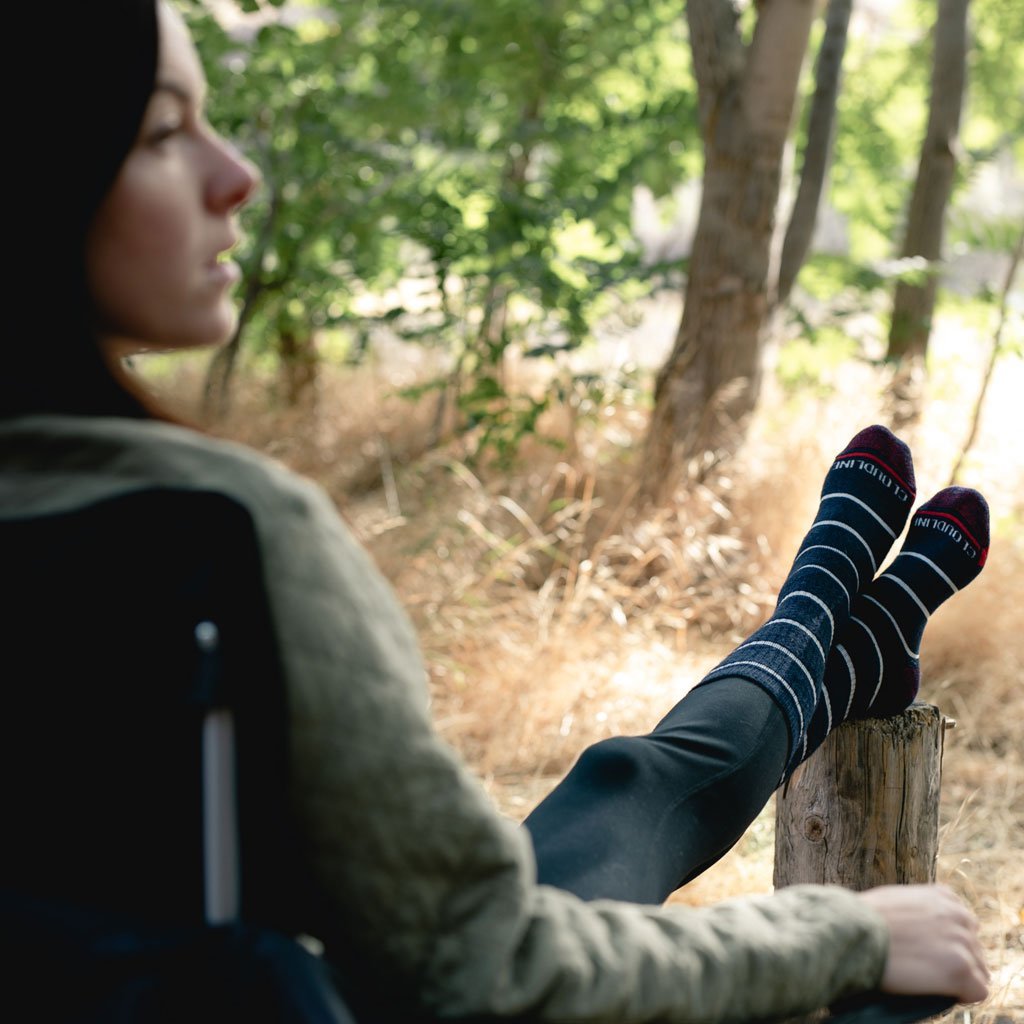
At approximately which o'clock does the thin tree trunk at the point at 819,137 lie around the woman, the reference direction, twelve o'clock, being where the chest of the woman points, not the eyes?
The thin tree trunk is roughly at 11 o'clock from the woman.

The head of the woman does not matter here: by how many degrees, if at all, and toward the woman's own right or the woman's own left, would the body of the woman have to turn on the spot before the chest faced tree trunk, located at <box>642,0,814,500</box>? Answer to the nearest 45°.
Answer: approximately 45° to the woman's own left

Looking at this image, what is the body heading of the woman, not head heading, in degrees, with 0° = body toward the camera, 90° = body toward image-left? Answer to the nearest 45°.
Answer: approximately 225°

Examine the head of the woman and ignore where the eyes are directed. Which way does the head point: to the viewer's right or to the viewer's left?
to the viewer's right
